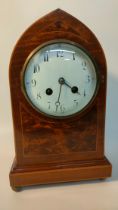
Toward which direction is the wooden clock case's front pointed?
toward the camera
